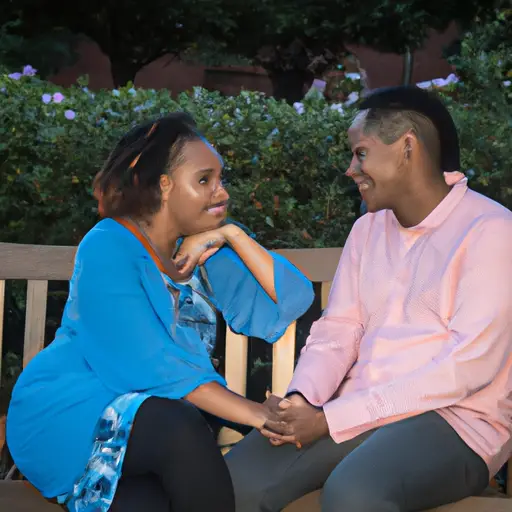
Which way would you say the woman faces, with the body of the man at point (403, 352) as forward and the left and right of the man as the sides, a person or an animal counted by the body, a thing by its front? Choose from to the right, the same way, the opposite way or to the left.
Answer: to the left

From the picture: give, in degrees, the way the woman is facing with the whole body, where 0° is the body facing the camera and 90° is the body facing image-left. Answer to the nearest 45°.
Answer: approximately 315°

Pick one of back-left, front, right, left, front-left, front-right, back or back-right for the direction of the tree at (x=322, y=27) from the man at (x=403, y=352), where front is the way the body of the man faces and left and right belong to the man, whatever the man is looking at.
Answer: back-right

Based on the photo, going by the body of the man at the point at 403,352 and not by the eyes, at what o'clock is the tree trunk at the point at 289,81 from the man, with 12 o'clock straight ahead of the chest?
The tree trunk is roughly at 4 o'clock from the man.

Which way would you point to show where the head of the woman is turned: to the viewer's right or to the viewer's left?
to the viewer's right

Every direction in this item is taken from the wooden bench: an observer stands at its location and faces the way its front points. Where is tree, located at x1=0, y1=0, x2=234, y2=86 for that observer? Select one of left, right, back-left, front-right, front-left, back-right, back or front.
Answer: back

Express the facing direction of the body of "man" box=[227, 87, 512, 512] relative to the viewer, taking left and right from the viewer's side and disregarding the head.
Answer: facing the viewer and to the left of the viewer

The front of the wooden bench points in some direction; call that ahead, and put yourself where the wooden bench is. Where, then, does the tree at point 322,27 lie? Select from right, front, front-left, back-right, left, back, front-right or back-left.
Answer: back

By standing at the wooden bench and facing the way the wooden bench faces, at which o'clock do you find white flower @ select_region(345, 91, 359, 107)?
The white flower is roughly at 7 o'clock from the wooden bench.

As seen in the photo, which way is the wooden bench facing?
toward the camera

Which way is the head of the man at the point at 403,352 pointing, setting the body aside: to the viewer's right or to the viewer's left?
to the viewer's left

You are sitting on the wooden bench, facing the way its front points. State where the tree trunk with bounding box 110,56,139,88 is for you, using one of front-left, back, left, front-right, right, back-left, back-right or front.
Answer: back

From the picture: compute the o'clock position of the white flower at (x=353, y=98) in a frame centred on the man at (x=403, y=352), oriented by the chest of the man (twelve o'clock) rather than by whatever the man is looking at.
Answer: The white flower is roughly at 4 o'clock from the man.

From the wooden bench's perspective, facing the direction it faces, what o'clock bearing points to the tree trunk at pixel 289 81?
The tree trunk is roughly at 6 o'clock from the wooden bench.
